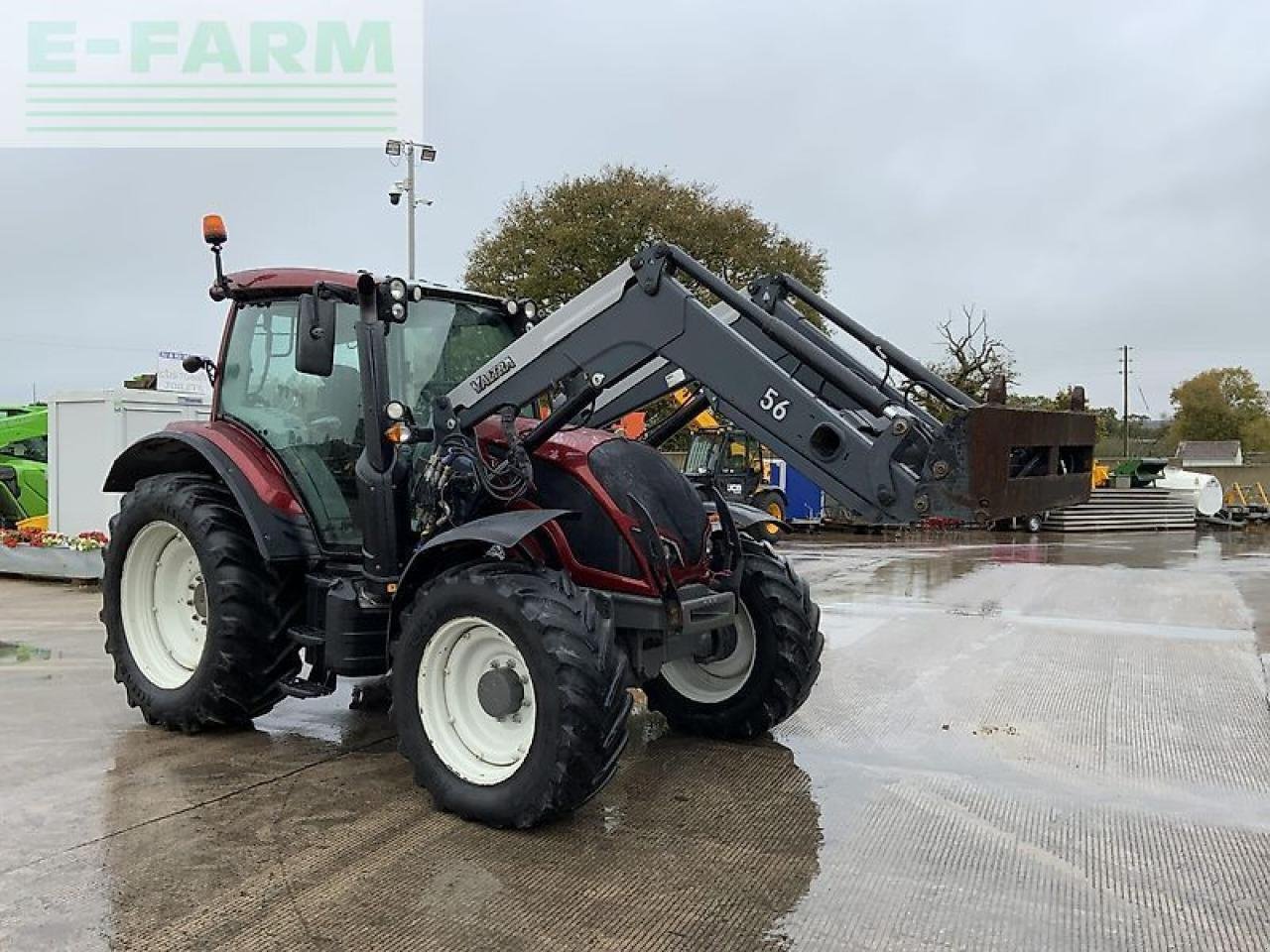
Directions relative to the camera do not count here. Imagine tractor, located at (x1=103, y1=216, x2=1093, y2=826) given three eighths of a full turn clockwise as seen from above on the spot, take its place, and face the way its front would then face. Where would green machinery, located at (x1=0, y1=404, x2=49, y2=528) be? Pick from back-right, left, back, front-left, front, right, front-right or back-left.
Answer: front-right

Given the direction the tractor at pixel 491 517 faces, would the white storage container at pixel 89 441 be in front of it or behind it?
behind

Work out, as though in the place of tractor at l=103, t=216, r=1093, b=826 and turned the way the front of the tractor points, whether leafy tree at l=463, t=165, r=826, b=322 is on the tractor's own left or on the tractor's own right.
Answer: on the tractor's own left

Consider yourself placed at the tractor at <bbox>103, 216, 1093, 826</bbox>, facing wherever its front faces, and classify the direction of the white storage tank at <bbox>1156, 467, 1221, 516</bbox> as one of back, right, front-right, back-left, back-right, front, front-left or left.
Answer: left

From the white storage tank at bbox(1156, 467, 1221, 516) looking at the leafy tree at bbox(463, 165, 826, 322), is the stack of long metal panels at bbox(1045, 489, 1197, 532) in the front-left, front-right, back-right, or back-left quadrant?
front-left

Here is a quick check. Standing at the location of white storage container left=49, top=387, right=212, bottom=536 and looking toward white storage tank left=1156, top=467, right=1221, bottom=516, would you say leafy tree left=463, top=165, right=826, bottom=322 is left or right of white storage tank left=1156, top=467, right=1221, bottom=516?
left

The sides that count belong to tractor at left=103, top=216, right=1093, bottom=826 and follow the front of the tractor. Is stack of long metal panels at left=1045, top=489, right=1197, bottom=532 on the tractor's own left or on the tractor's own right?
on the tractor's own left

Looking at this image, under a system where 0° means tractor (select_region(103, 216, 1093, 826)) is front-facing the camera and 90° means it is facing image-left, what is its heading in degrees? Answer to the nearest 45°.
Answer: approximately 315°
